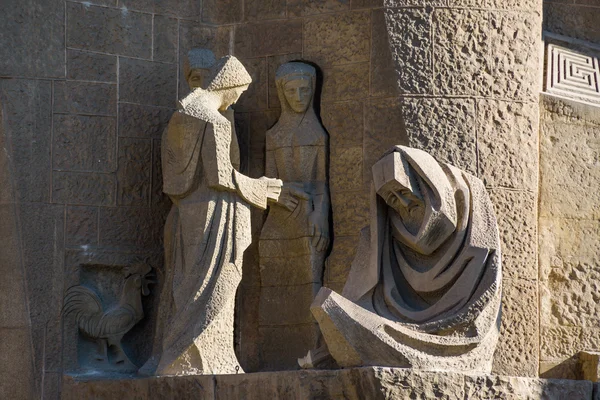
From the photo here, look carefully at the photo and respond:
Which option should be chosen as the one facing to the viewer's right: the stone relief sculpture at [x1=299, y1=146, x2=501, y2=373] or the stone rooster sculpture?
the stone rooster sculpture

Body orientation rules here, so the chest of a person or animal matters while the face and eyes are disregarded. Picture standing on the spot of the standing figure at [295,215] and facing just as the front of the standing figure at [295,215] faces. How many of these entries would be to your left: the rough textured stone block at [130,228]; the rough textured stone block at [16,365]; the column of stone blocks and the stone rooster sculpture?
1

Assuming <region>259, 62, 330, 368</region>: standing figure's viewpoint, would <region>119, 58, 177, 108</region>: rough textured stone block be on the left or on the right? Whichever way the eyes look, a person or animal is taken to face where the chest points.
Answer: on its right

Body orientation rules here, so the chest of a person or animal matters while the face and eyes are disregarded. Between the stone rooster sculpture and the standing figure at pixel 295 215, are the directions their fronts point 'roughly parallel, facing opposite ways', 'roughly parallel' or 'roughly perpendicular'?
roughly perpendicular

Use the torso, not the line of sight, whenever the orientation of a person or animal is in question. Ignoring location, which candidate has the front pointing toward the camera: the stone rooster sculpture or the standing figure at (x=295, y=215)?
the standing figure

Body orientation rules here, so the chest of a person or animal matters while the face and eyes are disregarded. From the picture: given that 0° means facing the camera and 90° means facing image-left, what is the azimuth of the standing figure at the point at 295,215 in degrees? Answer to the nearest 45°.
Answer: approximately 0°

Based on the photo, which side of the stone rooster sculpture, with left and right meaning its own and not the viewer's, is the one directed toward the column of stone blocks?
front

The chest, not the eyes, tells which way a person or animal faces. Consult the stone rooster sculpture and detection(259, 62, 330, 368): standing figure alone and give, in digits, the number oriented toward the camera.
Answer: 1

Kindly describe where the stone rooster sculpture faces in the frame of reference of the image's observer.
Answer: facing to the right of the viewer

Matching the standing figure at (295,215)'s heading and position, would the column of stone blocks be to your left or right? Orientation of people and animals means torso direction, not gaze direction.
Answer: on your left

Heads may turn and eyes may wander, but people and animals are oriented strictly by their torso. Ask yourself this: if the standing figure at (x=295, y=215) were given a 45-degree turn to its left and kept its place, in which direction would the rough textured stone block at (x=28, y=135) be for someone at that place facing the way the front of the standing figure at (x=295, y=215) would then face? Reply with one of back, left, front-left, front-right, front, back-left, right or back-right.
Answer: back-right

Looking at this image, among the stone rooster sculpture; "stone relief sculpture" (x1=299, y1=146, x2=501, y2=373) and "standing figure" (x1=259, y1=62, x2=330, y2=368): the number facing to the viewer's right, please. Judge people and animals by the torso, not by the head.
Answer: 1

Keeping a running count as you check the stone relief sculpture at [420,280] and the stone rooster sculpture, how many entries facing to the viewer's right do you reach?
1
